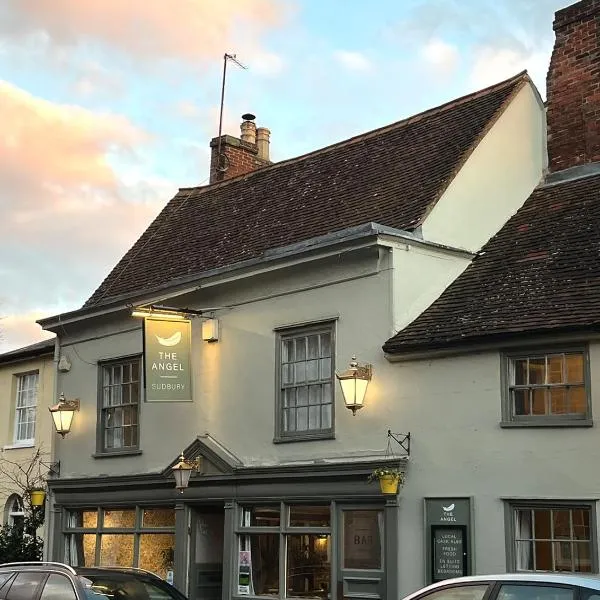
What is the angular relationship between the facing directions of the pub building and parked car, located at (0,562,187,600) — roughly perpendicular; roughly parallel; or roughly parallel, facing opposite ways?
roughly perpendicular

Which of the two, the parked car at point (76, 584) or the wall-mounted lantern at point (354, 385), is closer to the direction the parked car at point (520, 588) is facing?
the parked car

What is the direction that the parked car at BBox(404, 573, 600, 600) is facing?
to the viewer's left

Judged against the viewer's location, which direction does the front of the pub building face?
facing the viewer and to the left of the viewer

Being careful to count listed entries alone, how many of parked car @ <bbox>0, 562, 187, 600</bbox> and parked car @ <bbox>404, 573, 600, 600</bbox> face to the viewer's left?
1

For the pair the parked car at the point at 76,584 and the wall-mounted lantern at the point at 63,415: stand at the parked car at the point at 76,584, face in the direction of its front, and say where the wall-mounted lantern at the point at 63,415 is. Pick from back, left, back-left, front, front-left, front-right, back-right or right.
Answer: back-left

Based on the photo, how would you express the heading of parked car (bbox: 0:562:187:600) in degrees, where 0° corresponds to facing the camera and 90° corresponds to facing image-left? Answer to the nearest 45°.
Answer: approximately 315°

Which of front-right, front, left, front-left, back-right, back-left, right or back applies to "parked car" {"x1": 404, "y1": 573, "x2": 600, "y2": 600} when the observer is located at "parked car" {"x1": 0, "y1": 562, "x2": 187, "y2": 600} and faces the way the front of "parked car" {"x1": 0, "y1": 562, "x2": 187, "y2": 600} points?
front

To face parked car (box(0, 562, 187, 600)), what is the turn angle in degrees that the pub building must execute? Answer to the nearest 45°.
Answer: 0° — it already faces it
